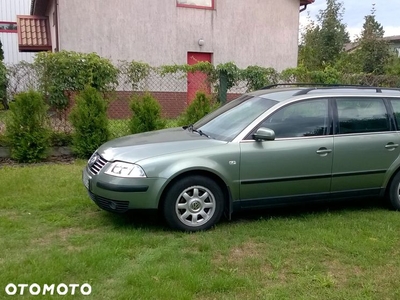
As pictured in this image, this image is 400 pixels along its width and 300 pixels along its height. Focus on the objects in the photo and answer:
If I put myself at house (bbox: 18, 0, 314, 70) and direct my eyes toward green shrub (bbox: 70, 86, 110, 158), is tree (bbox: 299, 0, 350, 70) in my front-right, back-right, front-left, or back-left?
back-left

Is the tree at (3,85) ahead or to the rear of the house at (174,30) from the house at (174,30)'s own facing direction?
ahead

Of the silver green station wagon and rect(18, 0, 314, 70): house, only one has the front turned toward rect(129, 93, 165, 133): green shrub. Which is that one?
the house

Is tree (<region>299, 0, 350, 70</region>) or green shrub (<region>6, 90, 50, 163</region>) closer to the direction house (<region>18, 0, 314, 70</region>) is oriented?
the green shrub

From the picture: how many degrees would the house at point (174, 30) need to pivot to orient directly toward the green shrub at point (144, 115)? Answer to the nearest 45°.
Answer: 0° — it already faces it

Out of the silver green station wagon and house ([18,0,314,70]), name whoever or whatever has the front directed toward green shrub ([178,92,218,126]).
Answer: the house

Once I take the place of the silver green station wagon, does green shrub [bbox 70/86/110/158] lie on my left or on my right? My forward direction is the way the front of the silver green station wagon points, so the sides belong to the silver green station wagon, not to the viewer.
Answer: on my right

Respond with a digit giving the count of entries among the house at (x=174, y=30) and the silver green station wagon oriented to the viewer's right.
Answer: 0

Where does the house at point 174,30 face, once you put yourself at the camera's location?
facing the viewer

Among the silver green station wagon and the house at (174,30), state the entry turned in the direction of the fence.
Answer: the house

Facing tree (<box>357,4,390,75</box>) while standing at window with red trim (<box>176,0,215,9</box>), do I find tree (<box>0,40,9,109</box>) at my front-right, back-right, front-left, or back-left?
back-right

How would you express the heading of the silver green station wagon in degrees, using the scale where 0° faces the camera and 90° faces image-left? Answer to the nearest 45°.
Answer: approximately 45°

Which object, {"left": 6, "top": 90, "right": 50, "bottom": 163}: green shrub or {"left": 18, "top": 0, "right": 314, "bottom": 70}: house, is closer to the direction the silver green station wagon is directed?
the green shrub
